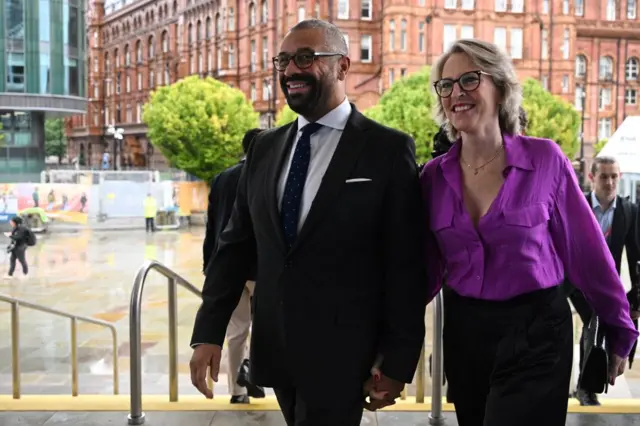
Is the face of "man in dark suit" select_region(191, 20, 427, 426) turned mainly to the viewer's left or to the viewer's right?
to the viewer's left

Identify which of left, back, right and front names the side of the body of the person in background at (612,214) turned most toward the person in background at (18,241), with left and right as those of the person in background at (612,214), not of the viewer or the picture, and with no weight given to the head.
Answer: right

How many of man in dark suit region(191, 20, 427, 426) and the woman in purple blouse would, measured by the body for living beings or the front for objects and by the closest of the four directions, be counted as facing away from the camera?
0

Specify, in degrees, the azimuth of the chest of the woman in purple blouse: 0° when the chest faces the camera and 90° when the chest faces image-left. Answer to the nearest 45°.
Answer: approximately 45°

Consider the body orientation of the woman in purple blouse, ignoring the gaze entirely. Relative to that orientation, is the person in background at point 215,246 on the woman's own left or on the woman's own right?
on the woman's own right

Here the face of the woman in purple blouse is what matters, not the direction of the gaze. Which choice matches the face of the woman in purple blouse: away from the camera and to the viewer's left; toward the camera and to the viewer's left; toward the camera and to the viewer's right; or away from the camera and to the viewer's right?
toward the camera and to the viewer's left

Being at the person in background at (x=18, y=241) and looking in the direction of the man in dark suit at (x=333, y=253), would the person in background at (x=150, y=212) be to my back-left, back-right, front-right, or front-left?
back-left

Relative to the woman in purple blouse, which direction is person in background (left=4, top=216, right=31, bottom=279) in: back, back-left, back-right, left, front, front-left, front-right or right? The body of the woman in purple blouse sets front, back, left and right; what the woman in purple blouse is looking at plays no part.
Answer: right
